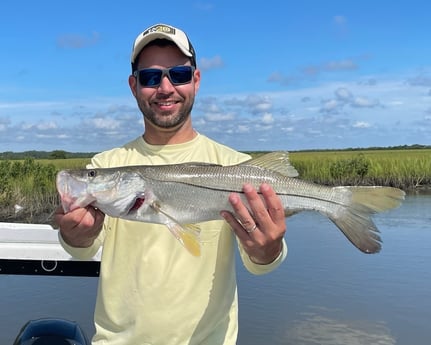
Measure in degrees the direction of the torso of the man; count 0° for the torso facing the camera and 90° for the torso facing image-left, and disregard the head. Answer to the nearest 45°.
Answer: approximately 0°
